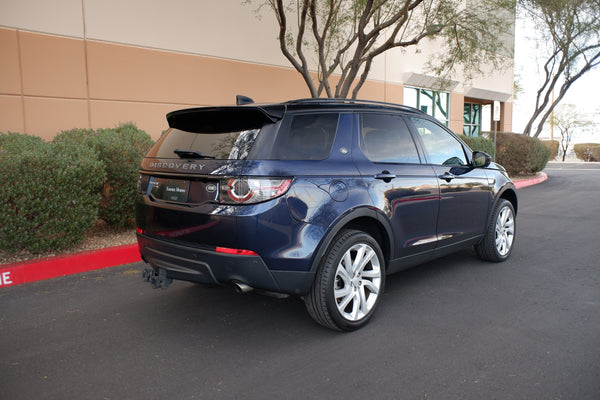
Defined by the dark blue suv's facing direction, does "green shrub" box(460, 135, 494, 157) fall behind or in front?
in front

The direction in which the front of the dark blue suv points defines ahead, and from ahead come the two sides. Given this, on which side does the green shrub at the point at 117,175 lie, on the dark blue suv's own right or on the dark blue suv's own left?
on the dark blue suv's own left

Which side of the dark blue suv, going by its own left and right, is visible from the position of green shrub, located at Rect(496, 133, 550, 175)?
front

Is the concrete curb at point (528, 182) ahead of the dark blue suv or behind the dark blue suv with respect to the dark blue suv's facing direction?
ahead

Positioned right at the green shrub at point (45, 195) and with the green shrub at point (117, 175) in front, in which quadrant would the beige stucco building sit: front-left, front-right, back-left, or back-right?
front-left

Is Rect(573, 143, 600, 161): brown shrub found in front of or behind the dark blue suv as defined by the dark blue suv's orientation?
in front

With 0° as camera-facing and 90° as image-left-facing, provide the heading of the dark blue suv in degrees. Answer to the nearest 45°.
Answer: approximately 225°

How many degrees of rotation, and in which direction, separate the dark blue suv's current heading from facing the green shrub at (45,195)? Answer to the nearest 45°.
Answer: approximately 90° to its left

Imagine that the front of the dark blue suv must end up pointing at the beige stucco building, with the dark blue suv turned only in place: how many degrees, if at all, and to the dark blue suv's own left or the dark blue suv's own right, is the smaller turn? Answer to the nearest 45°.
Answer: approximately 90° to the dark blue suv's own left

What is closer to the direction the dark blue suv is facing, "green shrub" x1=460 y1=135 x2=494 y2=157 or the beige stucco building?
the green shrub

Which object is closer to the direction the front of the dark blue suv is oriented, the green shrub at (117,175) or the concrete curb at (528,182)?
the concrete curb

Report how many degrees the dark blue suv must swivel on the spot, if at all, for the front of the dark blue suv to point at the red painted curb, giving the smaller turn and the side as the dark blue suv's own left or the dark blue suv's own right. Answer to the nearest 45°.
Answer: approximately 90° to the dark blue suv's own left

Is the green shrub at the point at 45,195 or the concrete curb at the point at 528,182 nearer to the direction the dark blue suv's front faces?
the concrete curb
